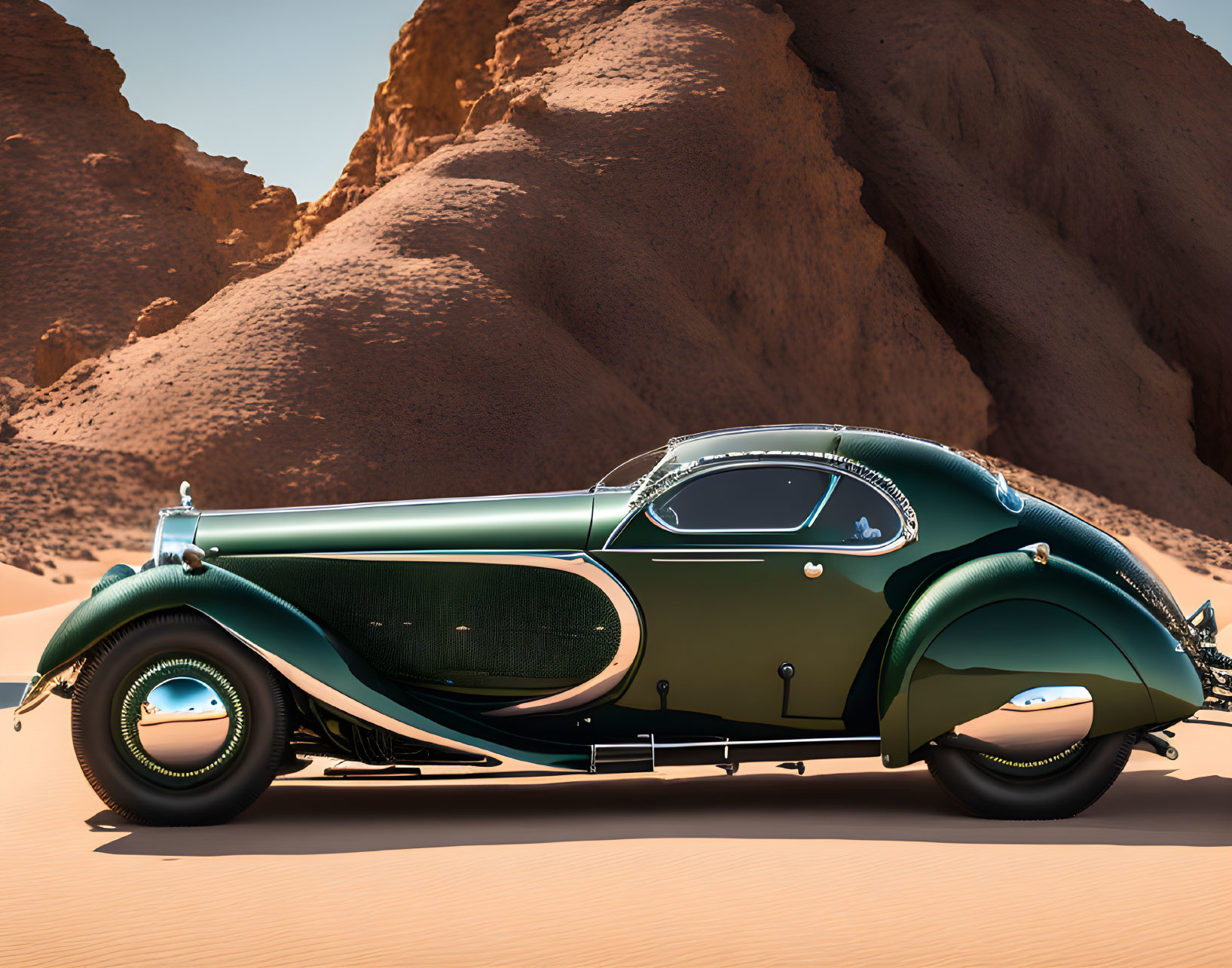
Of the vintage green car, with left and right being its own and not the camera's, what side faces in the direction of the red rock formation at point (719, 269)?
right

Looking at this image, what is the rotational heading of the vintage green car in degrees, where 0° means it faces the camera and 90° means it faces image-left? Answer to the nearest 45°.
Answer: approximately 90°

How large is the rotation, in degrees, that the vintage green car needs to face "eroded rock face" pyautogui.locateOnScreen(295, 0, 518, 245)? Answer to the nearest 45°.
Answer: approximately 90° to its right

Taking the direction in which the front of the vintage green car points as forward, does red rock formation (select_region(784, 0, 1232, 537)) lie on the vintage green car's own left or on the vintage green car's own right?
on the vintage green car's own right
